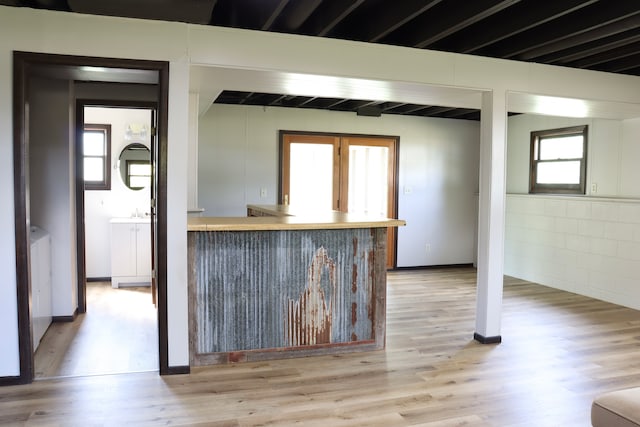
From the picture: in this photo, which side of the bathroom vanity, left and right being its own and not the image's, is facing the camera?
front

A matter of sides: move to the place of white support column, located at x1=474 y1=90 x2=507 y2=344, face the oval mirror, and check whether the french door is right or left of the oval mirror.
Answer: right

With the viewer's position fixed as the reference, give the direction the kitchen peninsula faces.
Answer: facing the viewer

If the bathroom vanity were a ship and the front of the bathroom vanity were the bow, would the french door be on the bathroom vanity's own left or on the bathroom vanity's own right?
on the bathroom vanity's own left

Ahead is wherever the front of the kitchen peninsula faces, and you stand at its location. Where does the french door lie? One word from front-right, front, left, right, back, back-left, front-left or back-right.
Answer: back

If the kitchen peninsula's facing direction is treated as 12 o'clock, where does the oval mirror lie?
The oval mirror is roughly at 5 o'clock from the kitchen peninsula.

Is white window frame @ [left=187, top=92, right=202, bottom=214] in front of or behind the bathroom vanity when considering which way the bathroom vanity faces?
in front

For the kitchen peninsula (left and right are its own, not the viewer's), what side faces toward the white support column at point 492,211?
left

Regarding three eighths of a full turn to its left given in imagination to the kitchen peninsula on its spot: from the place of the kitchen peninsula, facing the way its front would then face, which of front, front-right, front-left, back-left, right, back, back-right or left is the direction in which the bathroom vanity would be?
left

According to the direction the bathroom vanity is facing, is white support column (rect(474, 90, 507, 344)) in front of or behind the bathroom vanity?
in front
